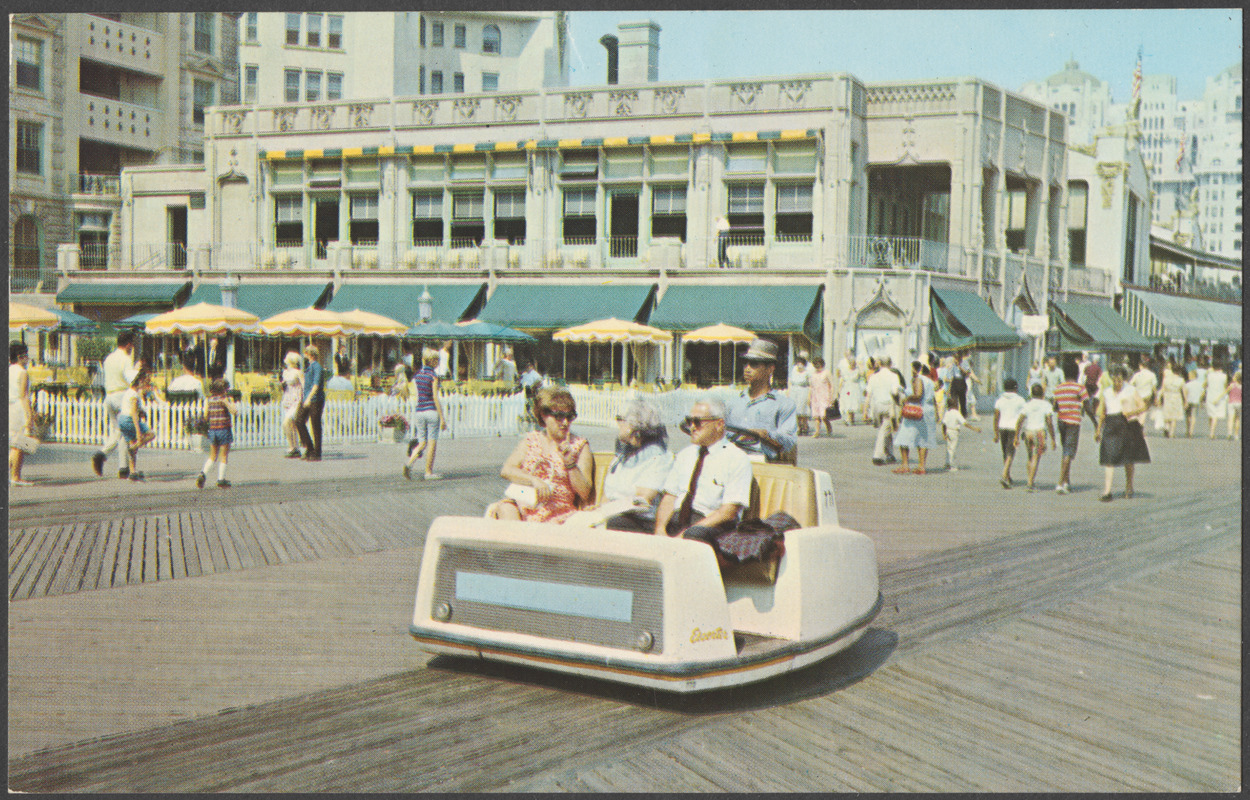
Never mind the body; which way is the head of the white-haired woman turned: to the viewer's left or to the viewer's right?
to the viewer's left

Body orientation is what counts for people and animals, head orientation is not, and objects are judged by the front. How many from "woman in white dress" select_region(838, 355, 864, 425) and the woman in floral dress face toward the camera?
2

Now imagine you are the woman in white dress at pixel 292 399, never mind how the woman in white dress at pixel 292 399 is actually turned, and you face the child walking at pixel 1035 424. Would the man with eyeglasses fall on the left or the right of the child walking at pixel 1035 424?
right

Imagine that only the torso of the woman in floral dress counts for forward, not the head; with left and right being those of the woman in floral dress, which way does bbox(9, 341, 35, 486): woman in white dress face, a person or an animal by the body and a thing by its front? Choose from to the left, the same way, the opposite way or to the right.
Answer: to the left

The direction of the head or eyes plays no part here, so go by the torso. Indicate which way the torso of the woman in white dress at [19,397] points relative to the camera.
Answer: to the viewer's right

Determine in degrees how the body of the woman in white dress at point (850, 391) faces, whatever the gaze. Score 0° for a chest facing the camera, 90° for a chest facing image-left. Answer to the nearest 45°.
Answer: approximately 0°

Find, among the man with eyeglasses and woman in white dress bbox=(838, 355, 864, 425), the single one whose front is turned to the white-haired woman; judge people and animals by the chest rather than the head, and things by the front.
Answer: the woman in white dress

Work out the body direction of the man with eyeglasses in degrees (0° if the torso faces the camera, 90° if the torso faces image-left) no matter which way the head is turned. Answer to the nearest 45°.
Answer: approximately 45°

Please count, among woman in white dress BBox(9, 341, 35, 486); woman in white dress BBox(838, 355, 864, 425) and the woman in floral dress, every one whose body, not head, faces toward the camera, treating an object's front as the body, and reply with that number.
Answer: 2
